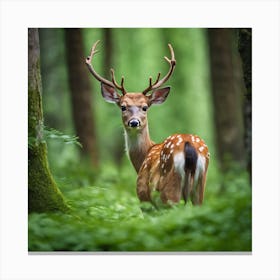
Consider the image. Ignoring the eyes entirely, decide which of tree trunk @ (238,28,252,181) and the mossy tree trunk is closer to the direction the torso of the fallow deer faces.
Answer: the mossy tree trunk

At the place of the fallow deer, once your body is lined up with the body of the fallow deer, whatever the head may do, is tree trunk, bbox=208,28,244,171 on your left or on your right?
on your right

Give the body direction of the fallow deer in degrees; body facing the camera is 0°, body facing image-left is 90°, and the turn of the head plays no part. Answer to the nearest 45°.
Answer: approximately 135°

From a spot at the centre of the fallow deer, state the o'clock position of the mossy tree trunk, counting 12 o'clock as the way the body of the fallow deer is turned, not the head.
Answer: The mossy tree trunk is roughly at 10 o'clock from the fallow deer.

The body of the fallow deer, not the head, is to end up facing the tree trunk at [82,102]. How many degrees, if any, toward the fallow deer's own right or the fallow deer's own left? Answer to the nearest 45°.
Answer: approximately 45° to the fallow deer's own right

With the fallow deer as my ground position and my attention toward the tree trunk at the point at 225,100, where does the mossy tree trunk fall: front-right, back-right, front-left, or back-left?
back-left
